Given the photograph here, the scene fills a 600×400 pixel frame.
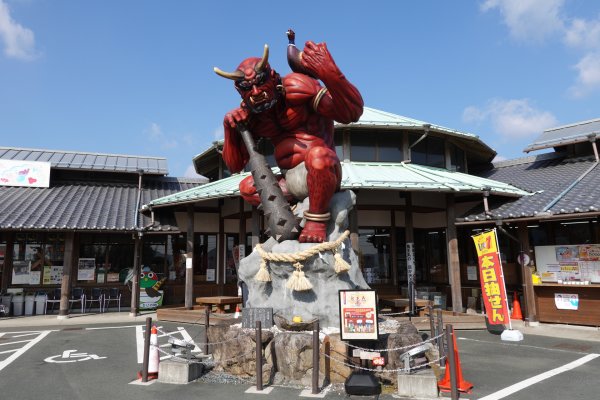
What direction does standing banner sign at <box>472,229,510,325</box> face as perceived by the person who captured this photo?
facing the viewer

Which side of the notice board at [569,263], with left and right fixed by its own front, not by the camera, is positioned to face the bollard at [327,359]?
front

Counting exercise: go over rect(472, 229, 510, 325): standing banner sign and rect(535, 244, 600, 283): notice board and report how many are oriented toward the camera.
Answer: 2

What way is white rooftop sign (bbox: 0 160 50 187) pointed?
toward the camera

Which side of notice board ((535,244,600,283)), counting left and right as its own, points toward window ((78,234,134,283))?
right

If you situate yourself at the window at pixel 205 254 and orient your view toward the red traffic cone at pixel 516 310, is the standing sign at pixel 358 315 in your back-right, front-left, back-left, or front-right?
front-right

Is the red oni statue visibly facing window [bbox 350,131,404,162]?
no

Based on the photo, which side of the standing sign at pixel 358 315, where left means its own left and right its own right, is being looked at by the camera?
front

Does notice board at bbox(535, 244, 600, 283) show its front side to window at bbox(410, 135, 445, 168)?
no

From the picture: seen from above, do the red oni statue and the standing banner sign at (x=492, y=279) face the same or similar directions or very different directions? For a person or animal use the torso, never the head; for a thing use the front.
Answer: same or similar directions

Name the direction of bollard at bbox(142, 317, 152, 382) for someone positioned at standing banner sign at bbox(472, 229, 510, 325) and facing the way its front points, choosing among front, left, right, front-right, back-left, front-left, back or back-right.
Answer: front-right

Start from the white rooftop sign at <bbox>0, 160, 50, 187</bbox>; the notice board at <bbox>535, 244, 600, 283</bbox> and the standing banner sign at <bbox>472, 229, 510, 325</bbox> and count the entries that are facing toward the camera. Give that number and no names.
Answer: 3

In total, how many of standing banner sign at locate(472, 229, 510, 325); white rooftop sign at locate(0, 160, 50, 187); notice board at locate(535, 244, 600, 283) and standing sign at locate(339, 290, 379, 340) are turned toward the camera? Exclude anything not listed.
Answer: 4

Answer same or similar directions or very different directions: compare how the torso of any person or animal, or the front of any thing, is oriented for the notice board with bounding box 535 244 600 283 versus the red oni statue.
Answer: same or similar directions
